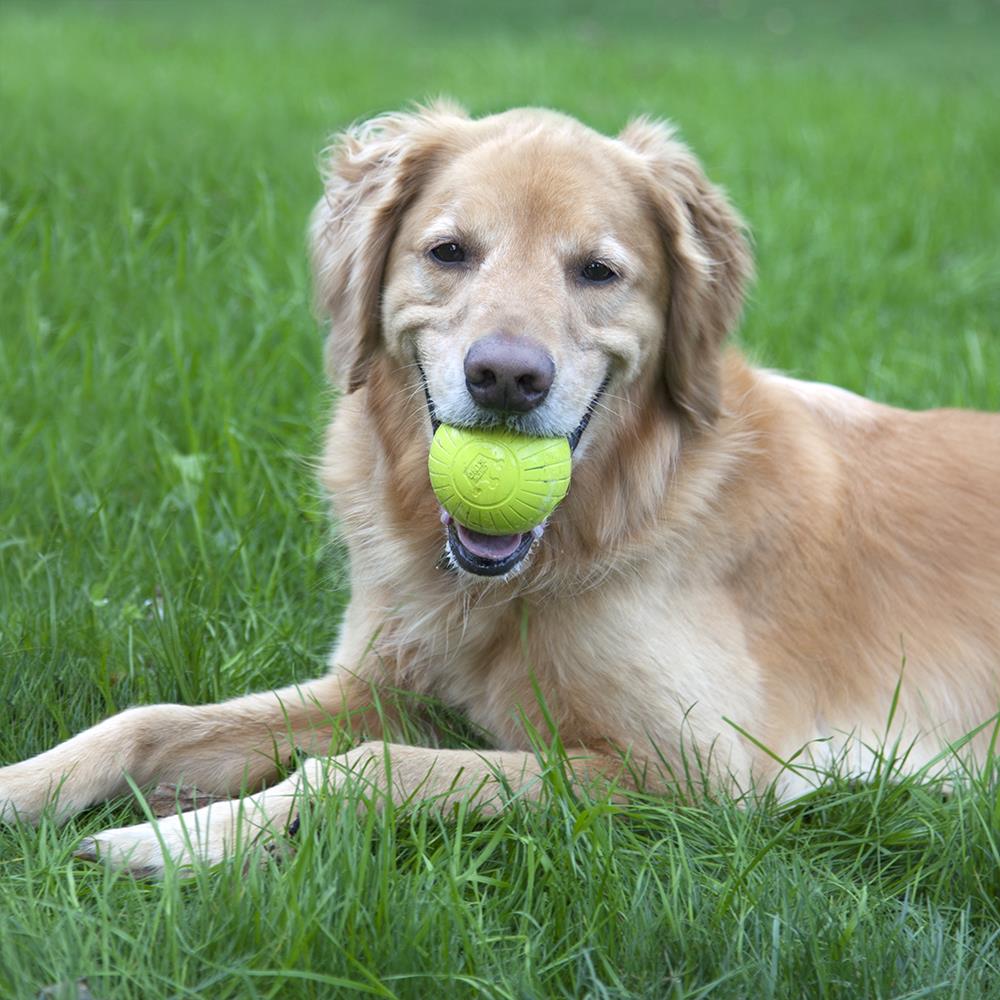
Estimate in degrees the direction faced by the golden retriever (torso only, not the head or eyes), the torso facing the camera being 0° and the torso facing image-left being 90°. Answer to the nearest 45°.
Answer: approximately 45°
